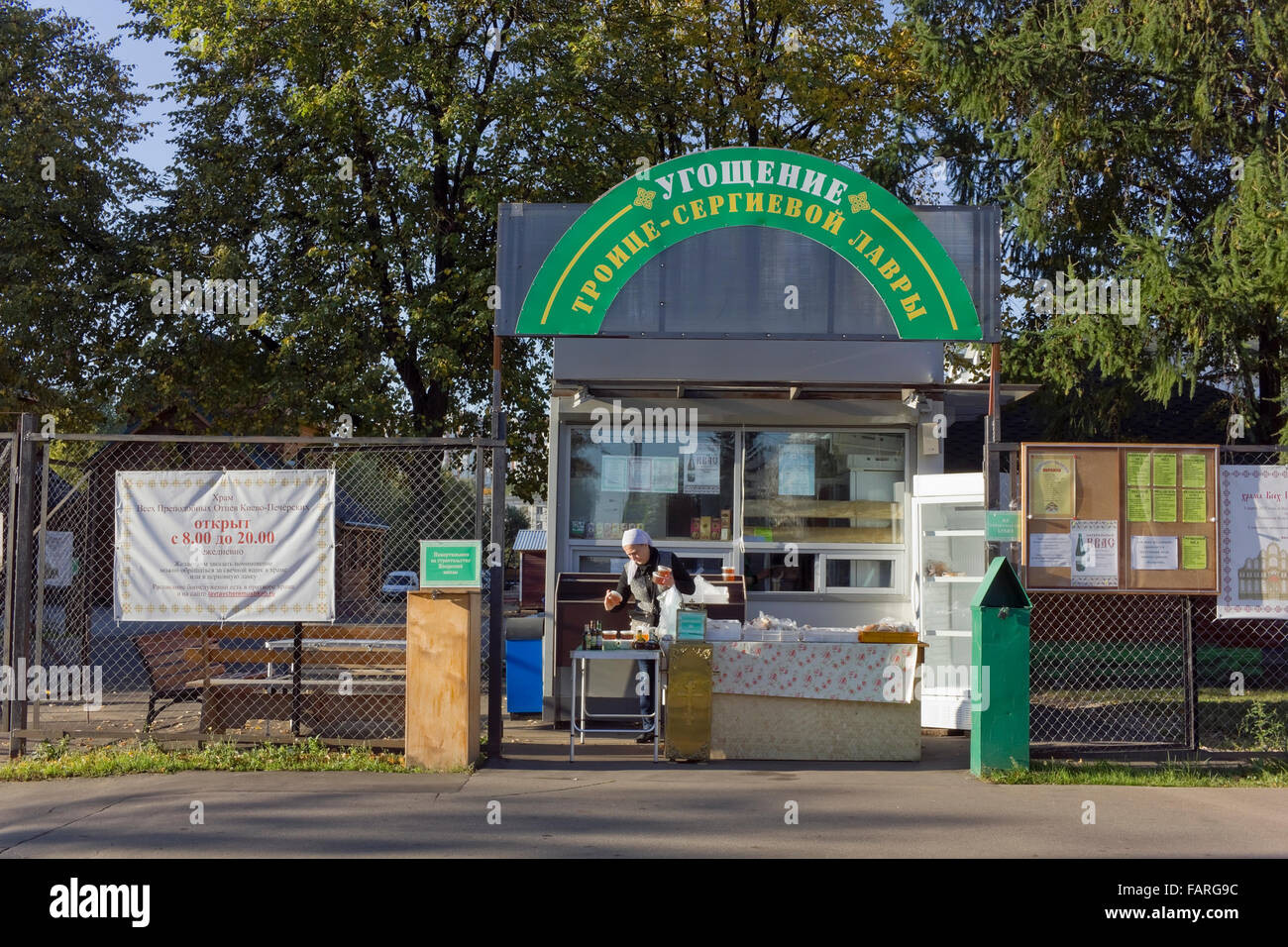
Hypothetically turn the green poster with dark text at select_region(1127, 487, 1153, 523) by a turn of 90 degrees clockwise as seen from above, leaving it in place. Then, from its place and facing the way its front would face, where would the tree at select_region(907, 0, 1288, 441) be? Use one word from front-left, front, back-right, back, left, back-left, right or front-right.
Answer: right

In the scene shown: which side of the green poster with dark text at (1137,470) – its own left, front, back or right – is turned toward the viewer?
front

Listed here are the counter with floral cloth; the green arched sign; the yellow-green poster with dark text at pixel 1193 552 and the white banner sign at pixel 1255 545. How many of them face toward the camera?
4

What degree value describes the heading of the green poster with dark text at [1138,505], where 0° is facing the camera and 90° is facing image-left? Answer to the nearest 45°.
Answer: approximately 0°

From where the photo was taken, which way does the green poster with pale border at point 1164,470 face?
toward the camera

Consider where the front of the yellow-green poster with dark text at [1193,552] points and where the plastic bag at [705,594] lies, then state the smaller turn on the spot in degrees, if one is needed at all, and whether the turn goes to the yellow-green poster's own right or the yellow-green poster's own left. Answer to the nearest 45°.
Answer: approximately 90° to the yellow-green poster's own right

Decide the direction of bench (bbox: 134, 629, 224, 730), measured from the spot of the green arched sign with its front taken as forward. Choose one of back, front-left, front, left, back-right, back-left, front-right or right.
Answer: right

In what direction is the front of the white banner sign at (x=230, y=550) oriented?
toward the camera

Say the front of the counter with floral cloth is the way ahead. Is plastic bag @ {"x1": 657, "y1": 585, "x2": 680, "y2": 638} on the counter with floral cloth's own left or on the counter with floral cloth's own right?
on the counter with floral cloth's own right

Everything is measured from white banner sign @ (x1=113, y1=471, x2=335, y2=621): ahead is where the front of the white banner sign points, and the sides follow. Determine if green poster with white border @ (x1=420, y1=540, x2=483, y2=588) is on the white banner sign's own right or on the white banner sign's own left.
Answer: on the white banner sign's own left

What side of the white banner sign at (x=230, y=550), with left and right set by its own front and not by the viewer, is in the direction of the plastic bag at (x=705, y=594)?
left
